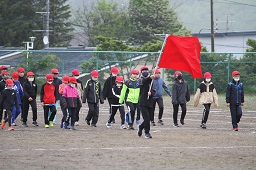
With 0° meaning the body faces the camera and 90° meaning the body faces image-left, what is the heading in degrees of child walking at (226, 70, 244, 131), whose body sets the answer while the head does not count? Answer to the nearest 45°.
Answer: approximately 0°

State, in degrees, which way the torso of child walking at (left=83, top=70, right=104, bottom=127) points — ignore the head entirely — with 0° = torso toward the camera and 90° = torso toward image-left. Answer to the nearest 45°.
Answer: approximately 0°

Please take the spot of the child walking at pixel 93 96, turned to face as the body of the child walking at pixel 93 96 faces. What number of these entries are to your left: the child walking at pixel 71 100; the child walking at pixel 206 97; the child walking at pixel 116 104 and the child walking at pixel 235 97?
3

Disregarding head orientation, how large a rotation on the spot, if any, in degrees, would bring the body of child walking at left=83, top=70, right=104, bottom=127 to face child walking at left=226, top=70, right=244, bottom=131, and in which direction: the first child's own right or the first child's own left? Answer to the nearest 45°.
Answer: approximately 90° to the first child's own left

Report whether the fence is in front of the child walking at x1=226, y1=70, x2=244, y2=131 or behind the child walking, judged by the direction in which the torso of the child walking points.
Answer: behind

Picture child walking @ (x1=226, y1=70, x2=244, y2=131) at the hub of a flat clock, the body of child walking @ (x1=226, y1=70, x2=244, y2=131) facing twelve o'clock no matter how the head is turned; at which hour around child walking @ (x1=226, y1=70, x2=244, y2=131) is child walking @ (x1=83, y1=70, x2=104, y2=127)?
child walking @ (x1=83, y1=70, x2=104, y2=127) is roughly at 3 o'clock from child walking @ (x1=226, y1=70, x2=244, y2=131).
